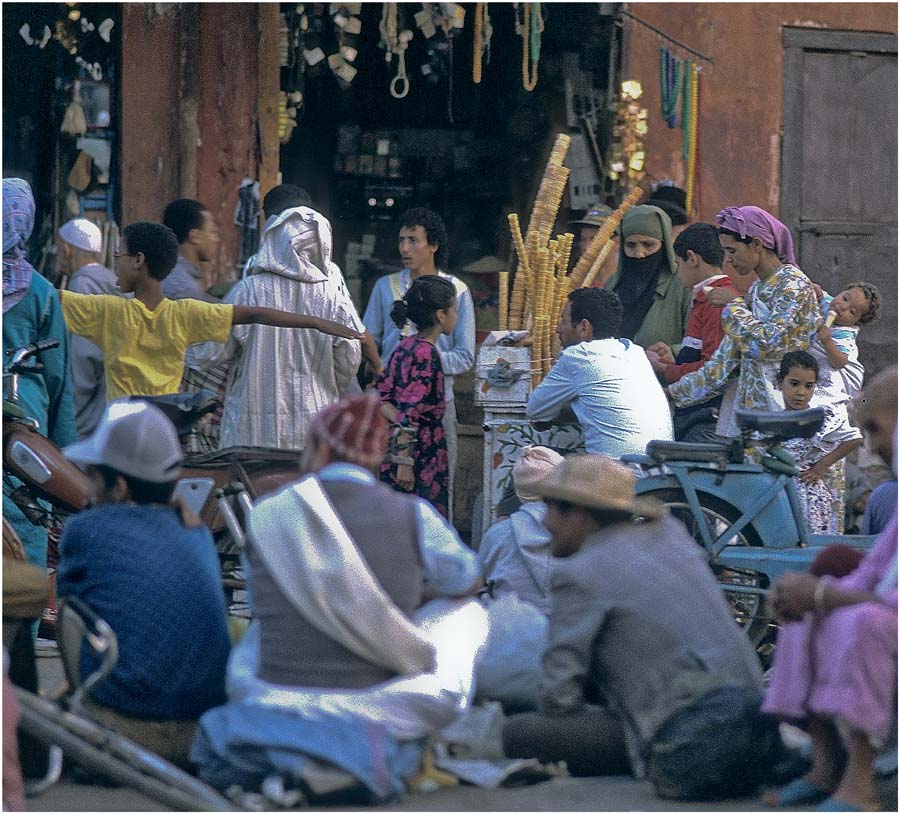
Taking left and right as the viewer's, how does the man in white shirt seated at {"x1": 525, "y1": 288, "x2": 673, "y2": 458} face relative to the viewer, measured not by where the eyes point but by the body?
facing away from the viewer and to the left of the viewer

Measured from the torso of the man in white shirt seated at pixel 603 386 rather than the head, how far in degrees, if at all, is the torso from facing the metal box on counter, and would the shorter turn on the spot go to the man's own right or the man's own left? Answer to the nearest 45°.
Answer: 0° — they already face it

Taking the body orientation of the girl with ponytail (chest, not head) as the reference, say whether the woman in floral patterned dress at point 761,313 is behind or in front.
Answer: in front

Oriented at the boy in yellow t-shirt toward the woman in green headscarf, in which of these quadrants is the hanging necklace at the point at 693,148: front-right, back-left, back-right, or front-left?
front-left

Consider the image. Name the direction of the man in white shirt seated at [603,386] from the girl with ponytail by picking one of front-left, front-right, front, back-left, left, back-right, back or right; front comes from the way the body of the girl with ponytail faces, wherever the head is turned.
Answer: front-right

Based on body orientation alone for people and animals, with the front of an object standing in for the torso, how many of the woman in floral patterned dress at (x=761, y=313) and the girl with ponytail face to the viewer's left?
1

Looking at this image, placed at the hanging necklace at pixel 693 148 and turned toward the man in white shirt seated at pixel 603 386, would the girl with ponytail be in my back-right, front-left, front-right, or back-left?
front-right

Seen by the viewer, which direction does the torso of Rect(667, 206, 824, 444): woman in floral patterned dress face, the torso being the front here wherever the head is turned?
to the viewer's left
